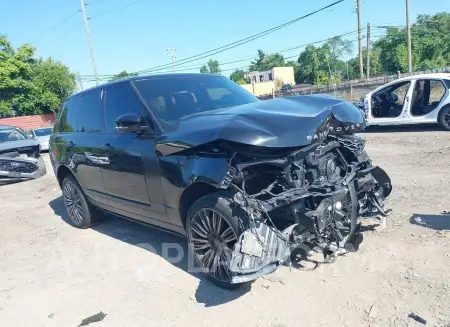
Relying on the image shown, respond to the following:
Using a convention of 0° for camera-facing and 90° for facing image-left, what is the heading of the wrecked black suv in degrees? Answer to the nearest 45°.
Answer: approximately 315°

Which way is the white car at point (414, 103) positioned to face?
to the viewer's left

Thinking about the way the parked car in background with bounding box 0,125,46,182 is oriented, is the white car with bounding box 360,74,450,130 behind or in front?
in front

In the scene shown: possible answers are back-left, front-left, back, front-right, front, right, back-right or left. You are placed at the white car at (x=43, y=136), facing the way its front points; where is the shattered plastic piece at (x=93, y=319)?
front-right

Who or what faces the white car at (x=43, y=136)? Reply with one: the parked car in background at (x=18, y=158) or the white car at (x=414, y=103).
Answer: the white car at (x=414, y=103)

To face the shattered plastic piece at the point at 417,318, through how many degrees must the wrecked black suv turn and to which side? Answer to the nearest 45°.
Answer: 0° — it already faces it

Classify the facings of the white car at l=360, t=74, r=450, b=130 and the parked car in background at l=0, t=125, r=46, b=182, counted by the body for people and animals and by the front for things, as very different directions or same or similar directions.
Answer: very different directions

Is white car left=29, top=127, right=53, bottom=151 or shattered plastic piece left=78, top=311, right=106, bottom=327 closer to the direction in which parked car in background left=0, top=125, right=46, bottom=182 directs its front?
the shattered plastic piece

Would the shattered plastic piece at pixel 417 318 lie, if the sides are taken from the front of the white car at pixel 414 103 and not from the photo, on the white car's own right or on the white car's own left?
on the white car's own left

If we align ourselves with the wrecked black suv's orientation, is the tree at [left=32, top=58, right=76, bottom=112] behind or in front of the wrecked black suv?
behind

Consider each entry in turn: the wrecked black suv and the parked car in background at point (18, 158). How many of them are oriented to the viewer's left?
0

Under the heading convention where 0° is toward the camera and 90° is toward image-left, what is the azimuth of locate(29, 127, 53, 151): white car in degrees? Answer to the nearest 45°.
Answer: approximately 315°

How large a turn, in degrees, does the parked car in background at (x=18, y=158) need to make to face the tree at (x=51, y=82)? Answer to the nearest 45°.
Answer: approximately 135° to its left

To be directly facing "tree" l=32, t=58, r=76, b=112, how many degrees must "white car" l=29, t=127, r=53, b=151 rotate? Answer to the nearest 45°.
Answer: approximately 135° to its left

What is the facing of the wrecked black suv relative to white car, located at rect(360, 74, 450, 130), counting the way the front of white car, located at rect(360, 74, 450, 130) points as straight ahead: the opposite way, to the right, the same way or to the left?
the opposite way
